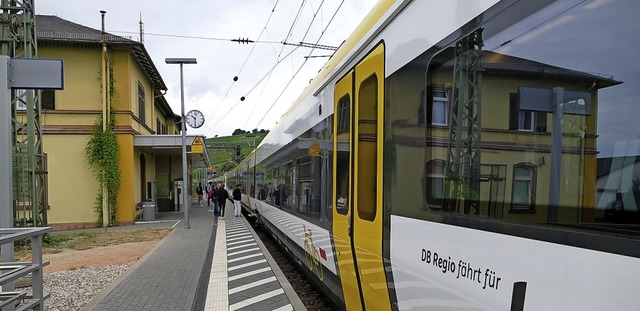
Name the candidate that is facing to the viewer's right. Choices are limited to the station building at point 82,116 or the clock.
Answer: the station building

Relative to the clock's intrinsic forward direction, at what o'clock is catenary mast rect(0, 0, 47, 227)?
The catenary mast is roughly at 1 o'clock from the clock.

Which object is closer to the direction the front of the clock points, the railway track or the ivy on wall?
the railway track

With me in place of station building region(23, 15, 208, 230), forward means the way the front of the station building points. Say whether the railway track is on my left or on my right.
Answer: on my right

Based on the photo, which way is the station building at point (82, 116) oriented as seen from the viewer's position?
to the viewer's right

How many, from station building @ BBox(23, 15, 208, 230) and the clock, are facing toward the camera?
1

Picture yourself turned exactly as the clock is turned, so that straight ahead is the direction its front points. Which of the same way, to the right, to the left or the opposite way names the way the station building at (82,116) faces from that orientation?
to the left

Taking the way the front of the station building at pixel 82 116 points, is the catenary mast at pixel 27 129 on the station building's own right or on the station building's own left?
on the station building's own right

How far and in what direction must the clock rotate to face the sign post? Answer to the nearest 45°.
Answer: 0° — it already faces it

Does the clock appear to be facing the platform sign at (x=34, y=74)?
yes
